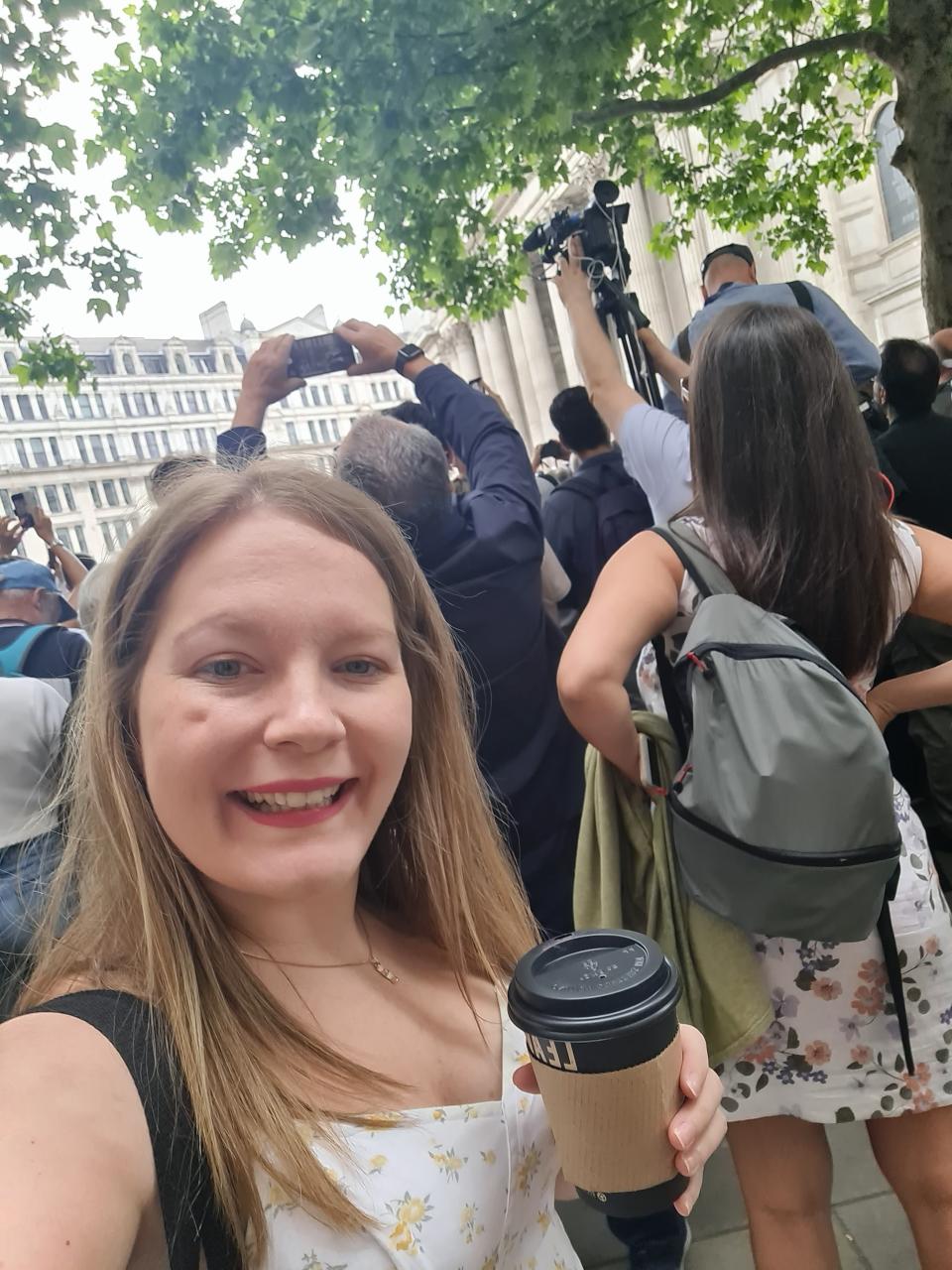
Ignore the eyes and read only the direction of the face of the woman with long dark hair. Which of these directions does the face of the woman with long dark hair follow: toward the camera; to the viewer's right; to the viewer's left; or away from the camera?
away from the camera

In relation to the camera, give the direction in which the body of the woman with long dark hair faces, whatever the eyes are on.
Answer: away from the camera

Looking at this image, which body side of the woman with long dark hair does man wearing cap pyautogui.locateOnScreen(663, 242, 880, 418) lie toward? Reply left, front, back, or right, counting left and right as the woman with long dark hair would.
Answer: front

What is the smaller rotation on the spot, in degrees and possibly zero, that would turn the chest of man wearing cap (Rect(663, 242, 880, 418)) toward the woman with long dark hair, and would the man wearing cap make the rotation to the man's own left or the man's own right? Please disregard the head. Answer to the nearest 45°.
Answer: approximately 180°

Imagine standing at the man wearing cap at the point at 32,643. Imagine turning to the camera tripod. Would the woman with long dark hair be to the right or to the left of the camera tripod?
right

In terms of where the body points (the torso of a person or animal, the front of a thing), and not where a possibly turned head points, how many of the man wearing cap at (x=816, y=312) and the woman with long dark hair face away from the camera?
2

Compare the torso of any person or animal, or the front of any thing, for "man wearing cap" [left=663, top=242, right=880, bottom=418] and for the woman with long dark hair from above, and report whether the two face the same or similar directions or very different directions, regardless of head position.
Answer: same or similar directions

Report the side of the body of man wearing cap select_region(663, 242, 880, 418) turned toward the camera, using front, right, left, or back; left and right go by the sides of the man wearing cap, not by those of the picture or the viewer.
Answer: back

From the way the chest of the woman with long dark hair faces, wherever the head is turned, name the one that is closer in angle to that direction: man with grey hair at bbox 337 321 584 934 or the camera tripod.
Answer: the camera tripod

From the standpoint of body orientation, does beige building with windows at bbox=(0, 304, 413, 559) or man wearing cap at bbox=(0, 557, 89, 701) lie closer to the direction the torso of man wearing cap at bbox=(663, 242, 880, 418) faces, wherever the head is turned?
the beige building with windows

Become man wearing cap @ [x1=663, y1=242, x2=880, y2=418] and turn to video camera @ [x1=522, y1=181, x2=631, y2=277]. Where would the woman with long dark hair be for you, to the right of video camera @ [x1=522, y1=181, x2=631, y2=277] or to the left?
left
